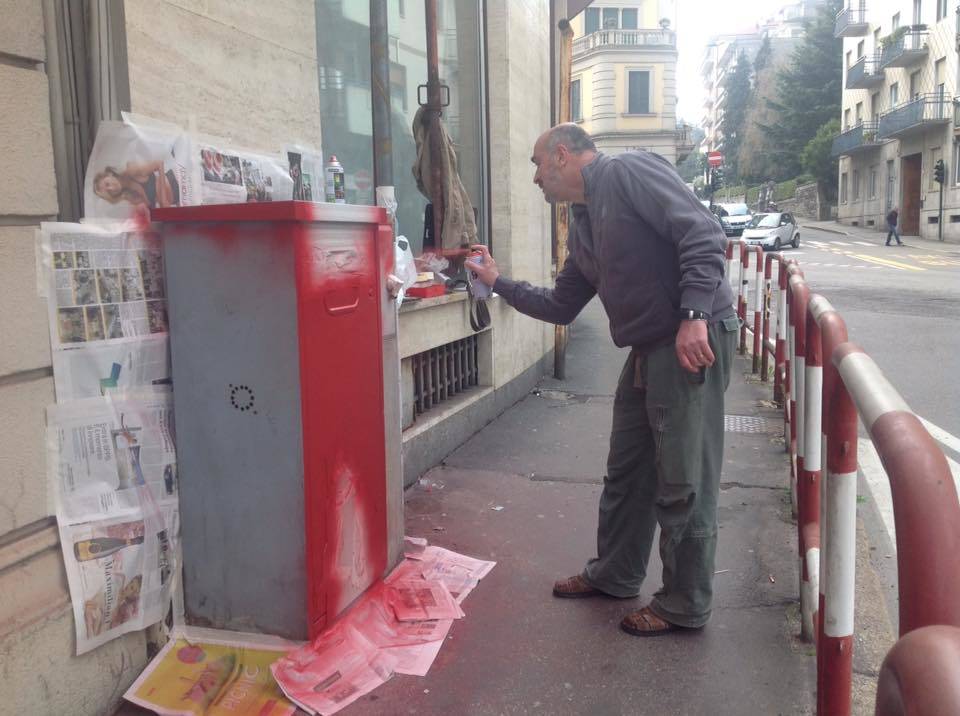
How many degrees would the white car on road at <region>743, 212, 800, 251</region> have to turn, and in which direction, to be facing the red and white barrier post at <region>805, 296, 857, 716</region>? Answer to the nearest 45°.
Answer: approximately 45° to its left

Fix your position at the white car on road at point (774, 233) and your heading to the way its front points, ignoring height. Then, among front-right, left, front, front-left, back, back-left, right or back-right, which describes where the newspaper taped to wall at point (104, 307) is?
front-left

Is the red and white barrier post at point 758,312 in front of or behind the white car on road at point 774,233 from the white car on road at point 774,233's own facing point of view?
in front

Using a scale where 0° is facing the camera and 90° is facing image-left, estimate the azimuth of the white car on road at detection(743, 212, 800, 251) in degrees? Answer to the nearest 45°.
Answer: approximately 45°

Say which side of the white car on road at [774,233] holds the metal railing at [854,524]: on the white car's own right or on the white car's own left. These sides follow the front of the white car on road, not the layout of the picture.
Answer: on the white car's own left

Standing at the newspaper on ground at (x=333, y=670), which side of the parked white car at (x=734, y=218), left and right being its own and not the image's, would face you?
front

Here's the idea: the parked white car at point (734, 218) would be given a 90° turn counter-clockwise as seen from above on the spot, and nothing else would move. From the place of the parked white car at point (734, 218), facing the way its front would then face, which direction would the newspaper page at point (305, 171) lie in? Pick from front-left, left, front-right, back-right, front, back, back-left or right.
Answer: right

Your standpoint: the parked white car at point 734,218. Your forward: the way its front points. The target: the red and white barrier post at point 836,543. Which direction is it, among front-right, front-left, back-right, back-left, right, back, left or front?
front

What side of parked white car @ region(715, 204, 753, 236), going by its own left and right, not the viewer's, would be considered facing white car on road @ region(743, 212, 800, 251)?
front

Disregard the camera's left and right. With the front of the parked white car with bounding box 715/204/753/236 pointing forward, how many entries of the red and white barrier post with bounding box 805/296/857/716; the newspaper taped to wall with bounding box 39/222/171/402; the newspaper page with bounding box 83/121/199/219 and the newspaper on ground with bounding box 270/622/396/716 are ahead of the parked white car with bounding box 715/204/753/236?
4

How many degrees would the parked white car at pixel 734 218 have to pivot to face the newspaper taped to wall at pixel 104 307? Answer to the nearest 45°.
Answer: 0° — it already faces it

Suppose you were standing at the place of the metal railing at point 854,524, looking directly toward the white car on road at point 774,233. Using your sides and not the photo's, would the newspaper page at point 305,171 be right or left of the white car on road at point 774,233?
left

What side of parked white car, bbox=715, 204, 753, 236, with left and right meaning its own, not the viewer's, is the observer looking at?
front

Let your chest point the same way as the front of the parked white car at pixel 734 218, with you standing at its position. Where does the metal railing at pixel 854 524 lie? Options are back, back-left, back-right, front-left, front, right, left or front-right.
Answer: front

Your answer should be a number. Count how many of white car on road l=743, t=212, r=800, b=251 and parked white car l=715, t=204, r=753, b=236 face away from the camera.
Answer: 0

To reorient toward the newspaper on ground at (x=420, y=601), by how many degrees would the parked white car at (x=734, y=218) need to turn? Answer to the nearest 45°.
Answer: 0° — it already faces it
